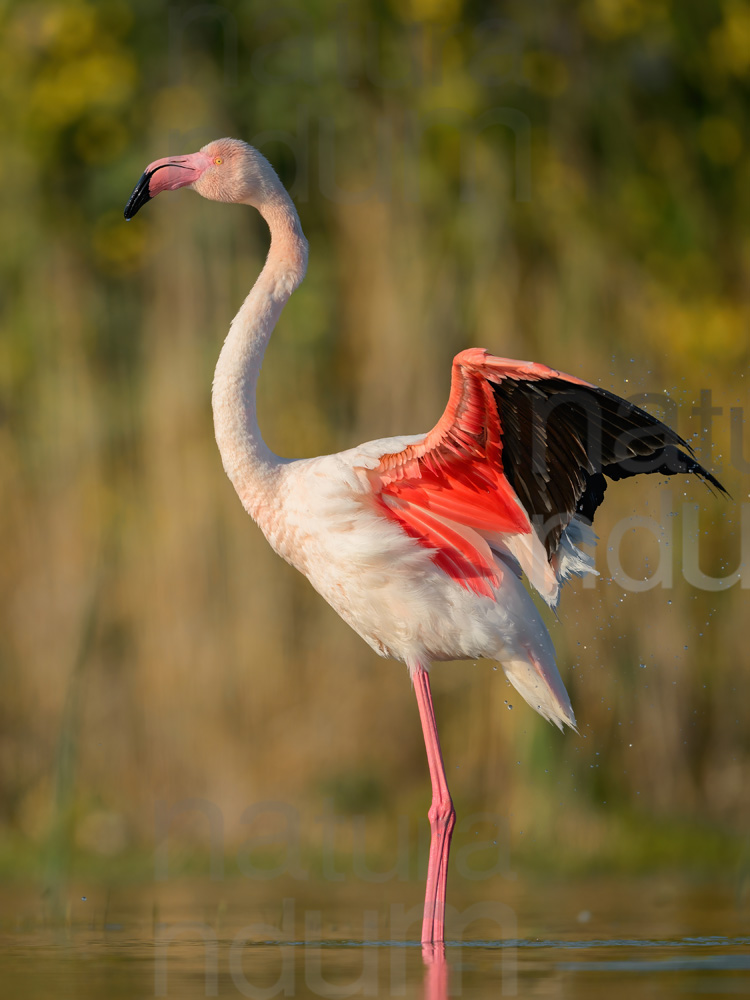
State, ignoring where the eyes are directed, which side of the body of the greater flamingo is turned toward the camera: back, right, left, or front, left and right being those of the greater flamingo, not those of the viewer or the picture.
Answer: left
